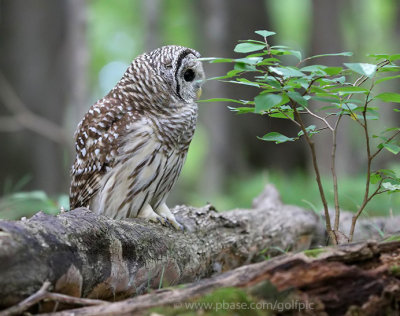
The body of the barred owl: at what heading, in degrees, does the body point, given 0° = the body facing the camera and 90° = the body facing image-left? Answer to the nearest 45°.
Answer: approximately 270°
